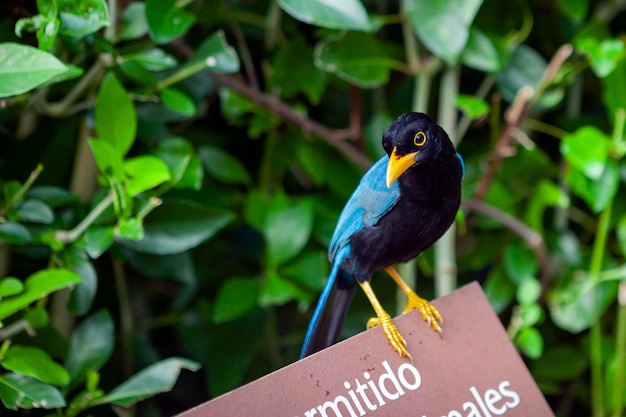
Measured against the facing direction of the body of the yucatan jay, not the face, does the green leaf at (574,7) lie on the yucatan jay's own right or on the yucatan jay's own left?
on the yucatan jay's own left

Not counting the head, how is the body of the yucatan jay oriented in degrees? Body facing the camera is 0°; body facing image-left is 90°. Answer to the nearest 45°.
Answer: approximately 315°

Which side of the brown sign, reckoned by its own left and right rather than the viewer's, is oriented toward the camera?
front
